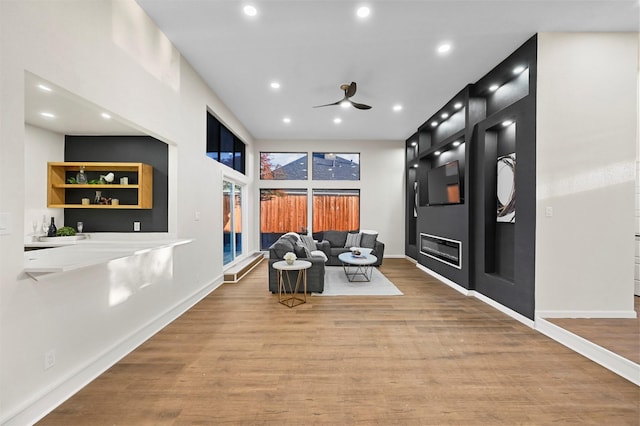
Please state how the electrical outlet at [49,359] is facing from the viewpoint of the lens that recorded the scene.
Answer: facing the viewer and to the right of the viewer

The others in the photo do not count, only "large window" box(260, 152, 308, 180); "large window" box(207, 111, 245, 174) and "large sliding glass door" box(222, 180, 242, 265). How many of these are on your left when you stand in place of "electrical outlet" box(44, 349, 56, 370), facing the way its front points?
3

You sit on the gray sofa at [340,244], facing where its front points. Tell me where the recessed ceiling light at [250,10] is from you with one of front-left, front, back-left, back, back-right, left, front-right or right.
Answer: front

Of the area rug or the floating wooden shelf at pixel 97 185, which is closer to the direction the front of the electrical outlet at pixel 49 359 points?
the area rug

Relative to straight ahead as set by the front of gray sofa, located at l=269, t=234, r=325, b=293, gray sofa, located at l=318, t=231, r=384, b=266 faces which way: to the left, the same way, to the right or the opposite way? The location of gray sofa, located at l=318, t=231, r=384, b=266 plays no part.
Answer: to the right

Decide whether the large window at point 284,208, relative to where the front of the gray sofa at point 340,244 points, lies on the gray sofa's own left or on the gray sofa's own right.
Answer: on the gray sofa's own right

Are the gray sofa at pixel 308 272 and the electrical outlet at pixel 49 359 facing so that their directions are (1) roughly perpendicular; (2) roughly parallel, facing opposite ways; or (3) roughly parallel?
roughly parallel

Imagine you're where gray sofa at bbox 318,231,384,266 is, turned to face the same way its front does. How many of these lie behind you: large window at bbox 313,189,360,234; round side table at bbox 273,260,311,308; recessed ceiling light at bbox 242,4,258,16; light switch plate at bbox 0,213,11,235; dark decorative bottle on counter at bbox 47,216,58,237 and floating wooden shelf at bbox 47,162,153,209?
1

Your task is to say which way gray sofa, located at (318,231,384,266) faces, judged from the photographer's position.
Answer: facing the viewer

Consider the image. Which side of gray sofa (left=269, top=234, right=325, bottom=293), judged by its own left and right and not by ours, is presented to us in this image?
right

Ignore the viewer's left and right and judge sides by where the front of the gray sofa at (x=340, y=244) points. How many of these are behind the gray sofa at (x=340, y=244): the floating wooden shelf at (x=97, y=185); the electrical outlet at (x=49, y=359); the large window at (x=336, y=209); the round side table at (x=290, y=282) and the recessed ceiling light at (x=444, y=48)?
1

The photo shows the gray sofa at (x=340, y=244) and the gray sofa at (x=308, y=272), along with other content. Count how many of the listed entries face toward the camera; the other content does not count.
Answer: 1

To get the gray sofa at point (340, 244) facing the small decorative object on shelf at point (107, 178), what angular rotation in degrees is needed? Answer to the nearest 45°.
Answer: approximately 45° to its right

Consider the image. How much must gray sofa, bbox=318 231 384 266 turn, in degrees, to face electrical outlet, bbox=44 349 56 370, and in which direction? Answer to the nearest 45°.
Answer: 0° — it already faces it

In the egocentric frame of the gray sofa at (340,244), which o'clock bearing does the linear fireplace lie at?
The linear fireplace is roughly at 10 o'clock from the gray sofa.

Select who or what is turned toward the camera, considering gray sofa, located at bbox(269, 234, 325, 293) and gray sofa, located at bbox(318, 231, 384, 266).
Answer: gray sofa, located at bbox(318, 231, 384, 266)
